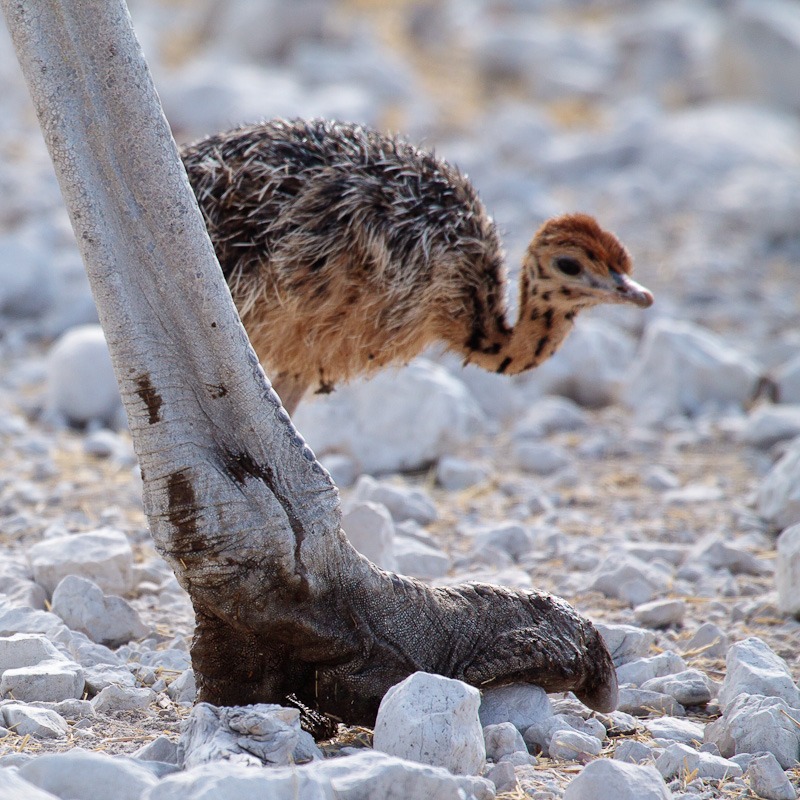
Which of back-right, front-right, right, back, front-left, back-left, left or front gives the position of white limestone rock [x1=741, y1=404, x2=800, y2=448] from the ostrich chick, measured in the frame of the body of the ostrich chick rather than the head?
front-left

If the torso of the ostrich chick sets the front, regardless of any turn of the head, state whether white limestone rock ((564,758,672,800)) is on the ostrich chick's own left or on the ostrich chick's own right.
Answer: on the ostrich chick's own right

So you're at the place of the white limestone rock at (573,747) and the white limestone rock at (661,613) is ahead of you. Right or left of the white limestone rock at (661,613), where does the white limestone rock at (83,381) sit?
left

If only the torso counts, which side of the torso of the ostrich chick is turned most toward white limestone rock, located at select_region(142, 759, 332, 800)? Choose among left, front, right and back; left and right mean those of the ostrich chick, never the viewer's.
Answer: right

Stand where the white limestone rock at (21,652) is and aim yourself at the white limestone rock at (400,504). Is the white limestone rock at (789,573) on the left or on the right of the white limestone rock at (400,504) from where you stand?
right

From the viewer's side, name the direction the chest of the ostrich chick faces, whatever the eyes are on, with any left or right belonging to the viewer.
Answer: facing to the right of the viewer

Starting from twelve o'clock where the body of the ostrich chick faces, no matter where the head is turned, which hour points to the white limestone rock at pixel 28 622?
The white limestone rock is roughly at 5 o'clock from the ostrich chick.

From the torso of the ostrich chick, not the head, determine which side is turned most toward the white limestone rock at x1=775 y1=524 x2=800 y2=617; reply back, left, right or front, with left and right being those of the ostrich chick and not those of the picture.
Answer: front

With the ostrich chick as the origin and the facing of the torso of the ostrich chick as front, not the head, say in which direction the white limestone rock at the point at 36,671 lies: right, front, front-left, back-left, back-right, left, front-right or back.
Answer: back-right
